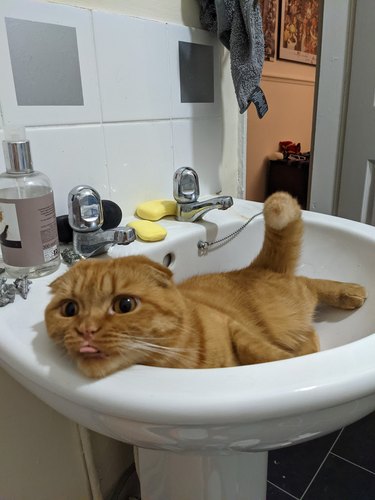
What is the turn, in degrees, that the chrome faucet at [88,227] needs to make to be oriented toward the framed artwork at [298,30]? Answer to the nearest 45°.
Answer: approximately 45° to its left

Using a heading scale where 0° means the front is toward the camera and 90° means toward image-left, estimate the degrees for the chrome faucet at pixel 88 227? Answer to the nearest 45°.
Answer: approximately 270°

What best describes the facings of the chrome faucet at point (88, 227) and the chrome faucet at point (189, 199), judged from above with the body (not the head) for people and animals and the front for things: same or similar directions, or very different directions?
same or similar directions

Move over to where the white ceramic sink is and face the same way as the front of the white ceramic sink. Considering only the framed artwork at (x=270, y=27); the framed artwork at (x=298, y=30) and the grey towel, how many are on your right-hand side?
0

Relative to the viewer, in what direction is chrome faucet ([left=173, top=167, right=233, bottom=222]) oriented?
to the viewer's right

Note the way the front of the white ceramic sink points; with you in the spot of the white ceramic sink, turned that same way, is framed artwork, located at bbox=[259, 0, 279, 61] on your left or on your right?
on your left

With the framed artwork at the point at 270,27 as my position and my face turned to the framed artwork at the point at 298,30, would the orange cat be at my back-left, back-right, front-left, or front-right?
back-right

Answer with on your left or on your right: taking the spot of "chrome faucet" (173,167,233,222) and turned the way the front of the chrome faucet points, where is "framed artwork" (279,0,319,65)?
on your left

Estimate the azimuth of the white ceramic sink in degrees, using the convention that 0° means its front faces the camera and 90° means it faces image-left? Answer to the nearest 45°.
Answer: approximately 315°
